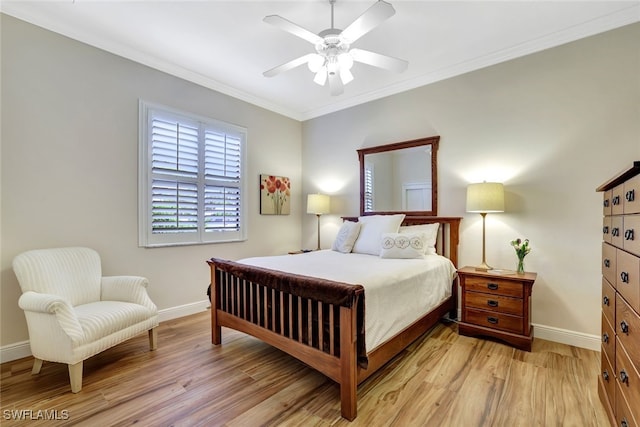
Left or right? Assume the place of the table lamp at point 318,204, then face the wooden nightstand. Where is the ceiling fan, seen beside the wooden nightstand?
right

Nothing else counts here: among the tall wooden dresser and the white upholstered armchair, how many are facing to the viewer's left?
1

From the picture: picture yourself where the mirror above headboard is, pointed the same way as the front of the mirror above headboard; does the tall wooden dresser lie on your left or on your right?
on your left

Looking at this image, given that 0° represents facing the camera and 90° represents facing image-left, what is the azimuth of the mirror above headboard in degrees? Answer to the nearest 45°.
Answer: approximately 45°

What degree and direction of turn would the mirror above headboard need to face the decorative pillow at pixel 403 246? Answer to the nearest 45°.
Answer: approximately 45° to its left

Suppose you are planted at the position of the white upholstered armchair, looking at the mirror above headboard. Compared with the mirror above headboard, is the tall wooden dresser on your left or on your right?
right

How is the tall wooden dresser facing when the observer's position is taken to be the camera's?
facing to the left of the viewer

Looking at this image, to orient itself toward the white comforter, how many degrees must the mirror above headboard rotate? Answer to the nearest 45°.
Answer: approximately 45° to its left

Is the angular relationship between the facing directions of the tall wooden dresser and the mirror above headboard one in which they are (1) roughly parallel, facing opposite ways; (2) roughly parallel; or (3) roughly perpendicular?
roughly perpendicular
